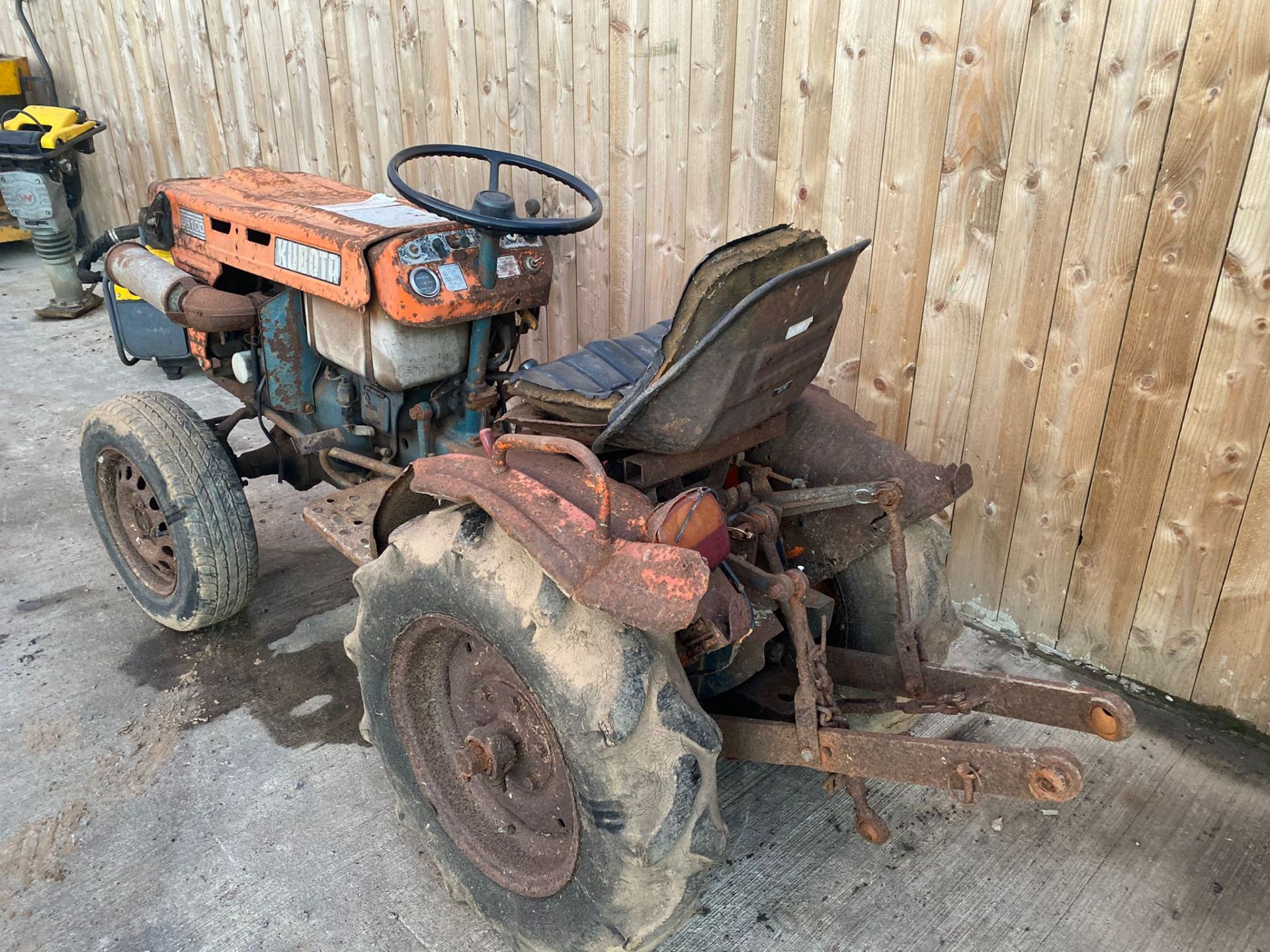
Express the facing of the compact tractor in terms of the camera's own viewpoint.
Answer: facing away from the viewer and to the left of the viewer

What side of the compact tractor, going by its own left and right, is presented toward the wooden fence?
right

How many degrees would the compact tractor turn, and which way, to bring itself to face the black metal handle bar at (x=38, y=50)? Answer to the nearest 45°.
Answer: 0° — it already faces it
